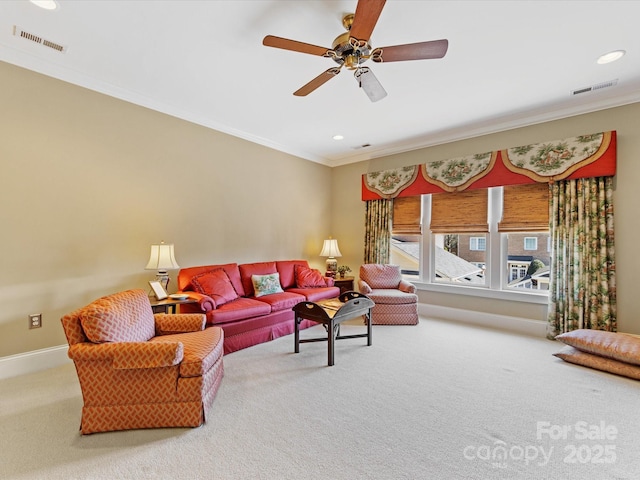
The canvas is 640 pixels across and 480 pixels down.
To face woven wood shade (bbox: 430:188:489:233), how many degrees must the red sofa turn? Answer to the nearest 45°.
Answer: approximately 45° to its left

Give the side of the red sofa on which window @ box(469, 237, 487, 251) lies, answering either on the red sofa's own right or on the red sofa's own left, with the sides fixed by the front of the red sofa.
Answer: on the red sofa's own left

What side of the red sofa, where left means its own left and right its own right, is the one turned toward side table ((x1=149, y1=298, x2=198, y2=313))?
right

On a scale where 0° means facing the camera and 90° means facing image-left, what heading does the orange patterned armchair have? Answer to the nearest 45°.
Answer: approximately 270°

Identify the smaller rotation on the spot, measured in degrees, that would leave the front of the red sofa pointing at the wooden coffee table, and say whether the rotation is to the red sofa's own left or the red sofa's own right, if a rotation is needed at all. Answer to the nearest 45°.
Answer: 0° — it already faces it
